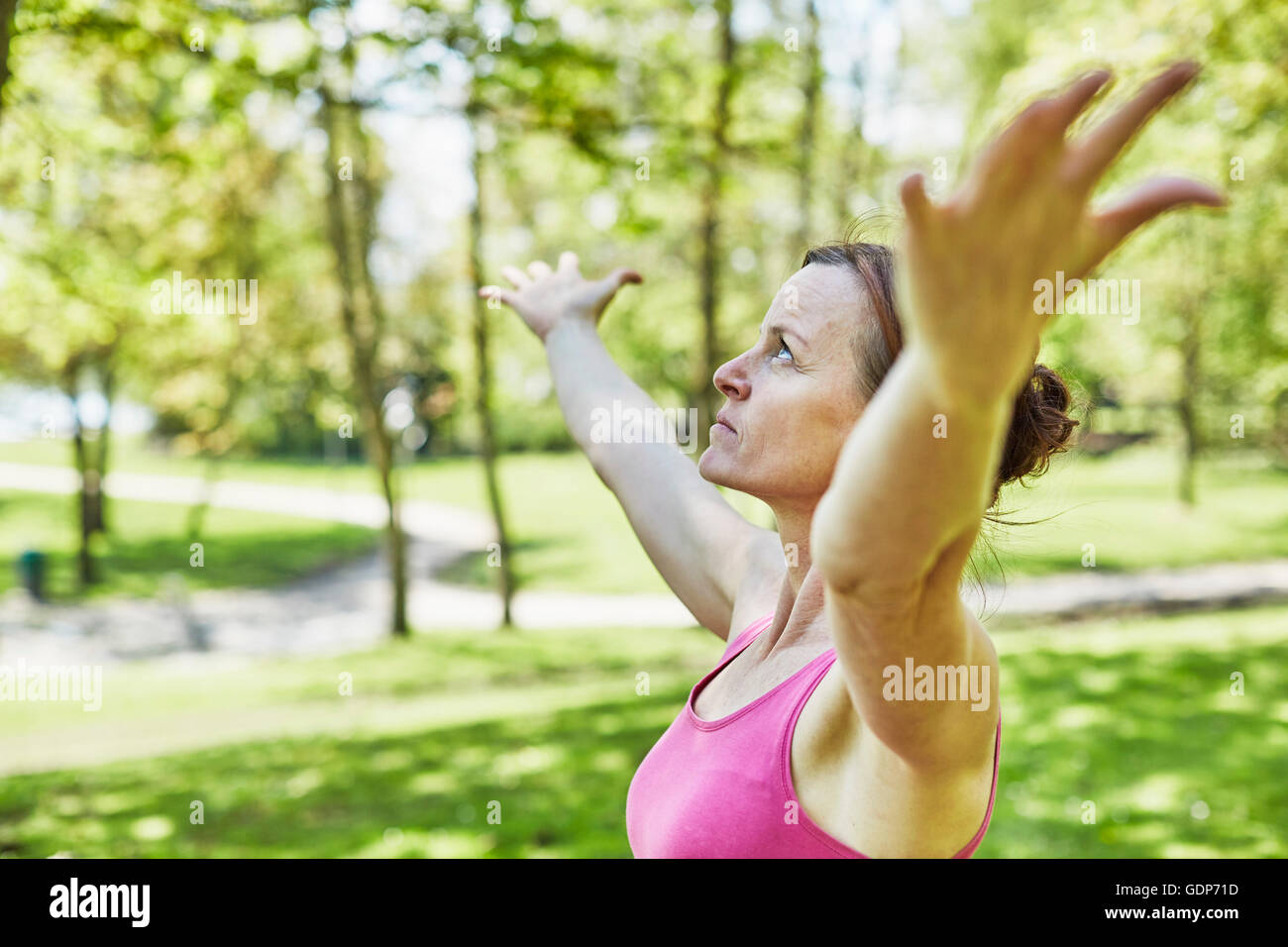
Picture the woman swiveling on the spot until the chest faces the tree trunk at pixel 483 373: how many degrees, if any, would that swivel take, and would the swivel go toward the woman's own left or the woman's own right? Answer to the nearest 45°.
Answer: approximately 135° to the woman's own right

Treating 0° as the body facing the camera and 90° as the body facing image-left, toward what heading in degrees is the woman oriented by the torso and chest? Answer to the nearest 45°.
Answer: approximately 45°

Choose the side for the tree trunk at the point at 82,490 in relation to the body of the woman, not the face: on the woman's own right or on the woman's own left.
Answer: on the woman's own right

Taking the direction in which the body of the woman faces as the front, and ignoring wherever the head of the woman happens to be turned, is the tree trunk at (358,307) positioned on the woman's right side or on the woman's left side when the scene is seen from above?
on the woman's right side

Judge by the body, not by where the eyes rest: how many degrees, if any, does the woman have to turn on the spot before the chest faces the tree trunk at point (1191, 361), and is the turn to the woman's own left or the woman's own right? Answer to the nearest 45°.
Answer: approximately 135° to the woman's own right

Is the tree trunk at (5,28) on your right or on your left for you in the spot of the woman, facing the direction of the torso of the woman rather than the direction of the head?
on your right

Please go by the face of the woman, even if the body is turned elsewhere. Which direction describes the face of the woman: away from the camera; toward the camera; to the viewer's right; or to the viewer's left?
to the viewer's left

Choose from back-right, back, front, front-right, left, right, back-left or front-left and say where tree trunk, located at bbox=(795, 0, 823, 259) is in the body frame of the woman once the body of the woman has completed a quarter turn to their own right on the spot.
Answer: front-right
